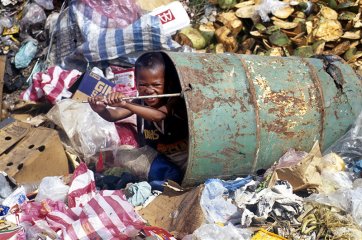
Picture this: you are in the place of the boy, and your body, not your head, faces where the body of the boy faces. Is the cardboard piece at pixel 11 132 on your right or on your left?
on your right

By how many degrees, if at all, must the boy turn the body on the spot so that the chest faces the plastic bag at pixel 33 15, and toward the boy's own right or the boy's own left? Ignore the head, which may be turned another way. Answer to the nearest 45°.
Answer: approximately 90° to the boy's own right

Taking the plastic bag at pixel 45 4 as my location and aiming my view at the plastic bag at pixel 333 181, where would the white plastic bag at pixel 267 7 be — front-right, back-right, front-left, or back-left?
front-left

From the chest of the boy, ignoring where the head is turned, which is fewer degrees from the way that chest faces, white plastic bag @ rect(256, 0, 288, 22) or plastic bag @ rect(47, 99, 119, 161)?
the plastic bag

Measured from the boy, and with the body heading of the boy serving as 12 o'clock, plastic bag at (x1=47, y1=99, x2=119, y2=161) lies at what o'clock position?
The plastic bag is roughly at 3 o'clock from the boy.

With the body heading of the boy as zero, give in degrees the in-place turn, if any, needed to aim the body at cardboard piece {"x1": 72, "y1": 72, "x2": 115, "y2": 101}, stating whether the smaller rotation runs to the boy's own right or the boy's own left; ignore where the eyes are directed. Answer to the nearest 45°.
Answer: approximately 90° to the boy's own right

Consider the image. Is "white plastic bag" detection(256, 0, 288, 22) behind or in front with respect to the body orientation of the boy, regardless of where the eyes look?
behind

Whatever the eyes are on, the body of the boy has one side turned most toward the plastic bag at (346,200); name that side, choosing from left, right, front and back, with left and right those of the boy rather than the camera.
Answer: left

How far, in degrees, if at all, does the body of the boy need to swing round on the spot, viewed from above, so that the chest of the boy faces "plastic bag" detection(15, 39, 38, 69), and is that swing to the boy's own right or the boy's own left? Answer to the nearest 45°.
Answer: approximately 90° to the boy's own right

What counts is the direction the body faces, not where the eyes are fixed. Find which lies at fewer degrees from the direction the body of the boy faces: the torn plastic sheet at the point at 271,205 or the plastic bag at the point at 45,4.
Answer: the torn plastic sheet

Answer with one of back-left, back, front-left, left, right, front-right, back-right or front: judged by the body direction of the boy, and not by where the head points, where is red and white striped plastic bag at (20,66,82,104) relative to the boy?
right

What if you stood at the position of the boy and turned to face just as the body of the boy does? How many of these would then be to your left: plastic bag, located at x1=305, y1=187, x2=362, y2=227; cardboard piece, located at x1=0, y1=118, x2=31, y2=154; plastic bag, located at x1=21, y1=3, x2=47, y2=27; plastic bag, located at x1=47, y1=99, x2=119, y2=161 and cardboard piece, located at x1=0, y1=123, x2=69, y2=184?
1

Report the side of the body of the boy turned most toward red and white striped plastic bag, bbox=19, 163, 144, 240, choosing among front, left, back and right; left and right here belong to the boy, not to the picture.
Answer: front

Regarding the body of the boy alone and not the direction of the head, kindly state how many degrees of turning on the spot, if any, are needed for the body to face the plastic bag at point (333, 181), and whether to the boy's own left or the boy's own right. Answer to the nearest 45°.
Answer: approximately 90° to the boy's own left
